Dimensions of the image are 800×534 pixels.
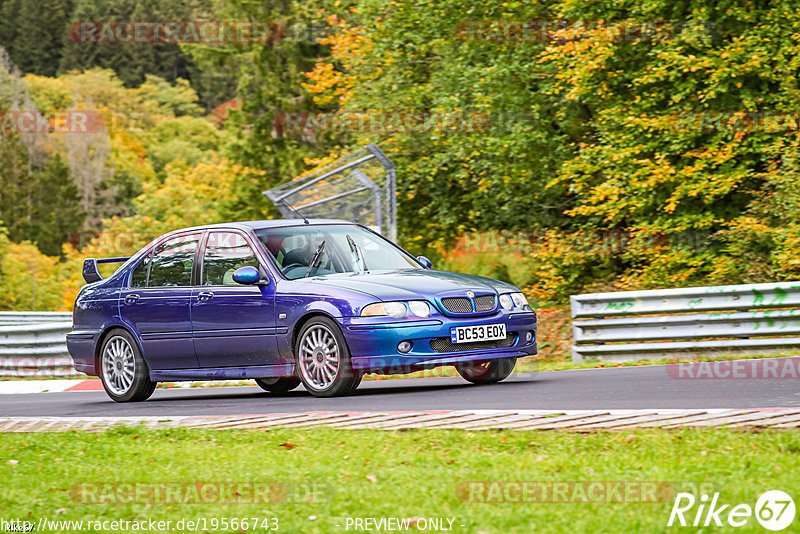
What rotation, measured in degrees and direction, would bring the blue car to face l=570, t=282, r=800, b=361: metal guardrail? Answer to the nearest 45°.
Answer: approximately 90° to its left

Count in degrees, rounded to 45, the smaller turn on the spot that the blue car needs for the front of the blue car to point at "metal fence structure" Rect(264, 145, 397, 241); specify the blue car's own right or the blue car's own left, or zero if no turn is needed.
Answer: approximately 135° to the blue car's own left

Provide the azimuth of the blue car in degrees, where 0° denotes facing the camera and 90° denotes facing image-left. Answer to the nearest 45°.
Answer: approximately 315°

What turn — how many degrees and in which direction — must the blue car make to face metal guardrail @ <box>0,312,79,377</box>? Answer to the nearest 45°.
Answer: approximately 180°
